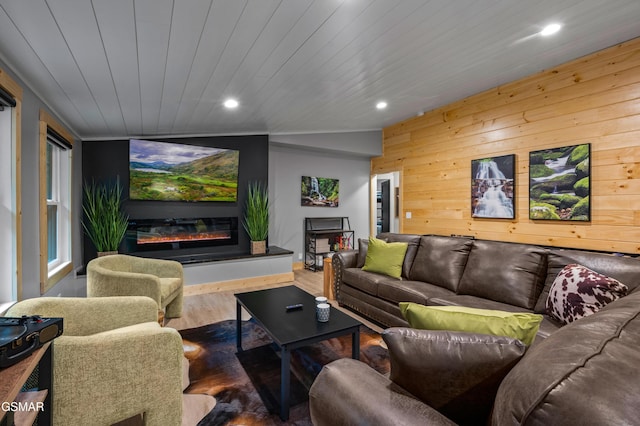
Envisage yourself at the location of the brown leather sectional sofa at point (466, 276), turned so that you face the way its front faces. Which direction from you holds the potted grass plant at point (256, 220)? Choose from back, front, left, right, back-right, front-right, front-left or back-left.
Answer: front-right

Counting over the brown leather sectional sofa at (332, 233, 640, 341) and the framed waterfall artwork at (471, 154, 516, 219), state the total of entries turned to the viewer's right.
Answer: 0

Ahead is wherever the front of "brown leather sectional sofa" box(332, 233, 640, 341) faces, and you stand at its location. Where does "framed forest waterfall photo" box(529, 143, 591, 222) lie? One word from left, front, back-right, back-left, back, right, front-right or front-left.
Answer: back

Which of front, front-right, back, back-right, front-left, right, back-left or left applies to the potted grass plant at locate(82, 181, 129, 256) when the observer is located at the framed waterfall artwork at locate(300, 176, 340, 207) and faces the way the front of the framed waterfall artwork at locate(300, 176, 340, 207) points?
right

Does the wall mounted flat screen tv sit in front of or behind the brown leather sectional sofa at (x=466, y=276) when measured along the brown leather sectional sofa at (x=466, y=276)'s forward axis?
in front

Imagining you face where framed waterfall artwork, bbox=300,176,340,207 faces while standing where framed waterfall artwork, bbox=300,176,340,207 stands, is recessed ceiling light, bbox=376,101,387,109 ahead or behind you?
ahead

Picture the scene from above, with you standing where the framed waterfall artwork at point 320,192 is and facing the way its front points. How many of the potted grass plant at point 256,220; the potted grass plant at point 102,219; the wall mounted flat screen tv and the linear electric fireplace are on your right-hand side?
4

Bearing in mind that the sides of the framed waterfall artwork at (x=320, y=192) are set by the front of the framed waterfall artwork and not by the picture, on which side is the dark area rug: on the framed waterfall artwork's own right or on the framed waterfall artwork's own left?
on the framed waterfall artwork's own right

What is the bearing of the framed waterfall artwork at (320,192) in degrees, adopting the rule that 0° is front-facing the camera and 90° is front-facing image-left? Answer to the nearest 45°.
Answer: approximately 315°

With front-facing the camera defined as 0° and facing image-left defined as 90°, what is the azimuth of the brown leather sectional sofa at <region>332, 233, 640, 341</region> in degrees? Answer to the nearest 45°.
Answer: approximately 45°

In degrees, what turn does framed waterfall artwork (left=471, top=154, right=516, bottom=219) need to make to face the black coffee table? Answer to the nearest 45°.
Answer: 0° — it already faces it

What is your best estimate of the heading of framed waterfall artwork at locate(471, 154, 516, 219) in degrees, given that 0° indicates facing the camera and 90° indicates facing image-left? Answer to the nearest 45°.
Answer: approximately 45°
